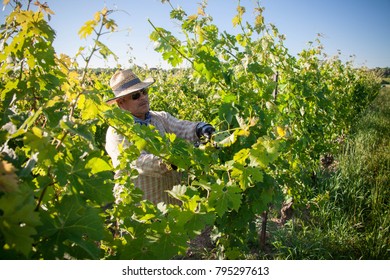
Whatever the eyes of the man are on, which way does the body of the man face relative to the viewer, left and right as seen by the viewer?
facing the viewer and to the right of the viewer

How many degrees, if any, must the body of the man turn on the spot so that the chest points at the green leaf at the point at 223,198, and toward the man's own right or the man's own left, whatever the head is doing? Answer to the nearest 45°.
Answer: approximately 45° to the man's own right

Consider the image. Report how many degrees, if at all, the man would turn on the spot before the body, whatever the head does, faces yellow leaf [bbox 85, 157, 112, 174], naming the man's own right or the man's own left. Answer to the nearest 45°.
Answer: approximately 45° to the man's own right

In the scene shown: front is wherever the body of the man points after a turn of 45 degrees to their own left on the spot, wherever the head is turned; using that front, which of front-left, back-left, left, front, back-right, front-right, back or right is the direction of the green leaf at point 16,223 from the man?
right

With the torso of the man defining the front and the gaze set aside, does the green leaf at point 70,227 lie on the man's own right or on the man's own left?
on the man's own right
